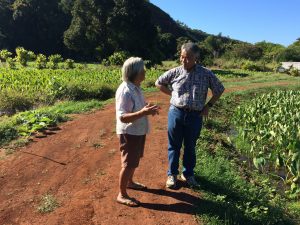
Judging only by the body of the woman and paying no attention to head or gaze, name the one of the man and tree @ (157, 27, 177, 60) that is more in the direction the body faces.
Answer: the man

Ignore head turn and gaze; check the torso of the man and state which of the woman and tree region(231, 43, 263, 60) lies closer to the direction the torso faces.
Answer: the woman

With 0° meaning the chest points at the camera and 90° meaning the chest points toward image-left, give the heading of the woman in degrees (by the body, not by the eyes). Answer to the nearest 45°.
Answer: approximately 270°

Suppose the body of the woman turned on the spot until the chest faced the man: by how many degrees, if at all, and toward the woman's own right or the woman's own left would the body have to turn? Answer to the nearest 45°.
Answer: approximately 45° to the woman's own left

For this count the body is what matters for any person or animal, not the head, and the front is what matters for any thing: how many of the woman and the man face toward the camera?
1

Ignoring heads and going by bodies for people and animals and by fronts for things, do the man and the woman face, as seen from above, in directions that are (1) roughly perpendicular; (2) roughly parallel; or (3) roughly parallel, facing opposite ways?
roughly perpendicular

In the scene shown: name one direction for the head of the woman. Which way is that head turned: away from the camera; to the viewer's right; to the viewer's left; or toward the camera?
to the viewer's right

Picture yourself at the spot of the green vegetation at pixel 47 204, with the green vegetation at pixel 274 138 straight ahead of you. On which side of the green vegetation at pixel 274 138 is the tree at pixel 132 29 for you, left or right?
left

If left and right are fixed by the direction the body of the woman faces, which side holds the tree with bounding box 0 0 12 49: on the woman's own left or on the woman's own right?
on the woman's own left

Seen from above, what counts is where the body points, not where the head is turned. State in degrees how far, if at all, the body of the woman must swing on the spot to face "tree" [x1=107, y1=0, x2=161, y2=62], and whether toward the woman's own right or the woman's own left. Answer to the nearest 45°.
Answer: approximately 90° to the woman's own left

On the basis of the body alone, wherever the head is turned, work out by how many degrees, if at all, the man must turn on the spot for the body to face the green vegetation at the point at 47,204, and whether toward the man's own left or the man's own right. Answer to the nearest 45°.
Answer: approximately 90° to the man's own right

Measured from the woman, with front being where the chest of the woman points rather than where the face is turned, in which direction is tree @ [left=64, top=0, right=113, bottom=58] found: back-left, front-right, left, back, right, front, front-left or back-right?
left

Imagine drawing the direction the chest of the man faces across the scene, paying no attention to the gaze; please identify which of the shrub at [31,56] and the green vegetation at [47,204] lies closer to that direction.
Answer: the green vegetation

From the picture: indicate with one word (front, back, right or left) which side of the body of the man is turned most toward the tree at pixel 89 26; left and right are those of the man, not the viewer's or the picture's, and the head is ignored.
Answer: back

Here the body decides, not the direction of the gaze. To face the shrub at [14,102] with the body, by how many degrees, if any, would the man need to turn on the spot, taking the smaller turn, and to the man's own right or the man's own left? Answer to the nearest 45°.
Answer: approximately 135° to the man's own right
